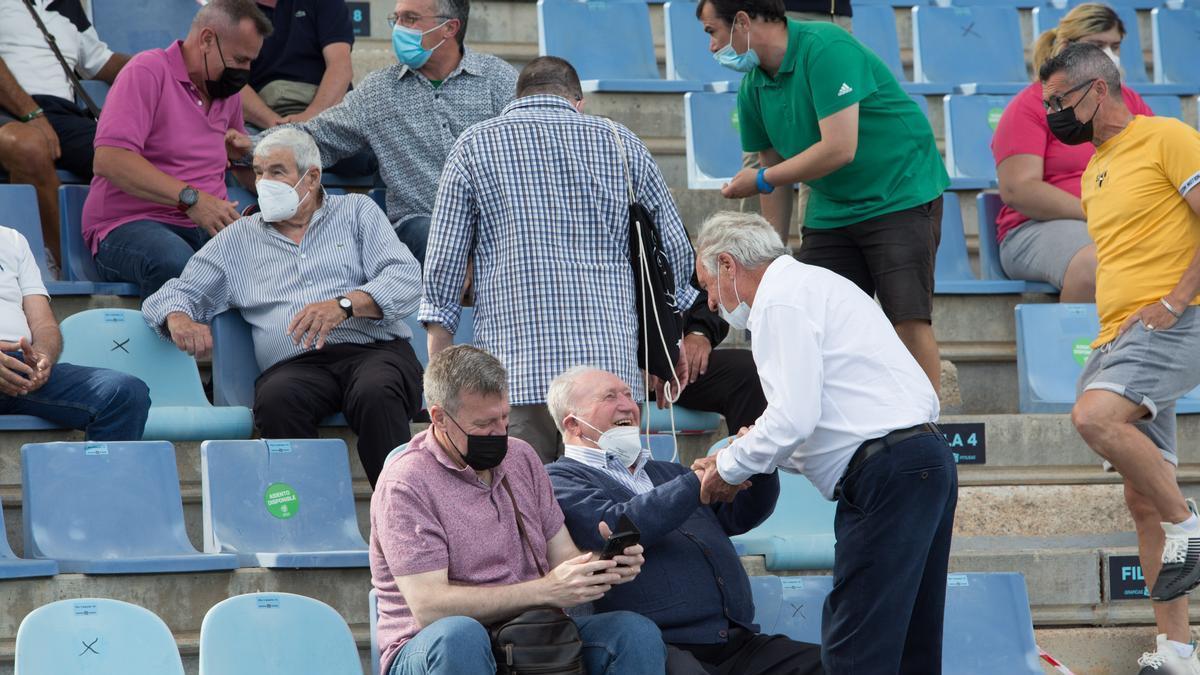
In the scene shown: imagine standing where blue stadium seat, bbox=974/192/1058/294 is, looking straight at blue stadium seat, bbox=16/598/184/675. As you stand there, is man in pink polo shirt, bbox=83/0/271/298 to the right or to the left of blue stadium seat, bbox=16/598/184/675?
right

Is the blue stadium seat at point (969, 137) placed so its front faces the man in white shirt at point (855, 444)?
yes

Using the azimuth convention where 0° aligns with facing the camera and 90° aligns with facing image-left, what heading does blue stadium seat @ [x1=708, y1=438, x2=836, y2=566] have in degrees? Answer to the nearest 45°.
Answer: approximately 0°

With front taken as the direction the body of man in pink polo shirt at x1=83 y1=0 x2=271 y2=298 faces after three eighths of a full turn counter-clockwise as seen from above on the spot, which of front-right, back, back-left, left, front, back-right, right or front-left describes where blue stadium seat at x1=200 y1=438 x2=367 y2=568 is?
back

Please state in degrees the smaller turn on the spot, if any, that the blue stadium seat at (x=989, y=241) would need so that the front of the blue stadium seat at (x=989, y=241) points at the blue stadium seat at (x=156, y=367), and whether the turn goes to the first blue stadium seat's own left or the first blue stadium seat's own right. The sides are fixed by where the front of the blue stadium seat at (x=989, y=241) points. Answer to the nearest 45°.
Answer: approximately 90° to the first blue stadium seat's own right
